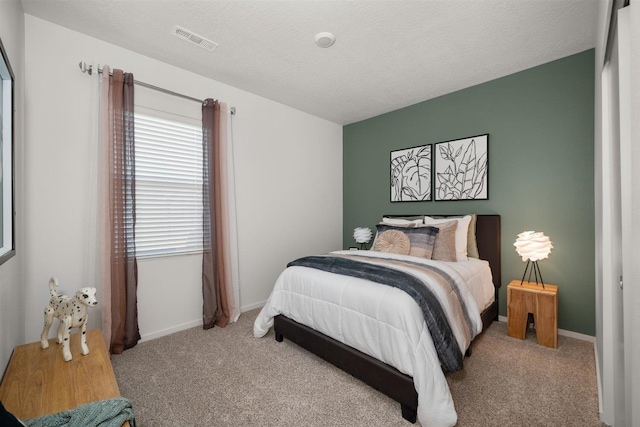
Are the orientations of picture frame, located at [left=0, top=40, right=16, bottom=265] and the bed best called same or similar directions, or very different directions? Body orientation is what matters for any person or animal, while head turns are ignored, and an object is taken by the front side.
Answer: very different directions

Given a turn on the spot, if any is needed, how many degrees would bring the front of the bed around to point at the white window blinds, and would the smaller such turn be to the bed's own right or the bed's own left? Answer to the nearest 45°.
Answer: approximately 45° to the bed's own right

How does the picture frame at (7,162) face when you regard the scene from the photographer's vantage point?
facing to the right of the viewer

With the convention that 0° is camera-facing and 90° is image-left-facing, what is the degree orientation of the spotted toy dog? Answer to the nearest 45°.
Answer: approximately 315°
